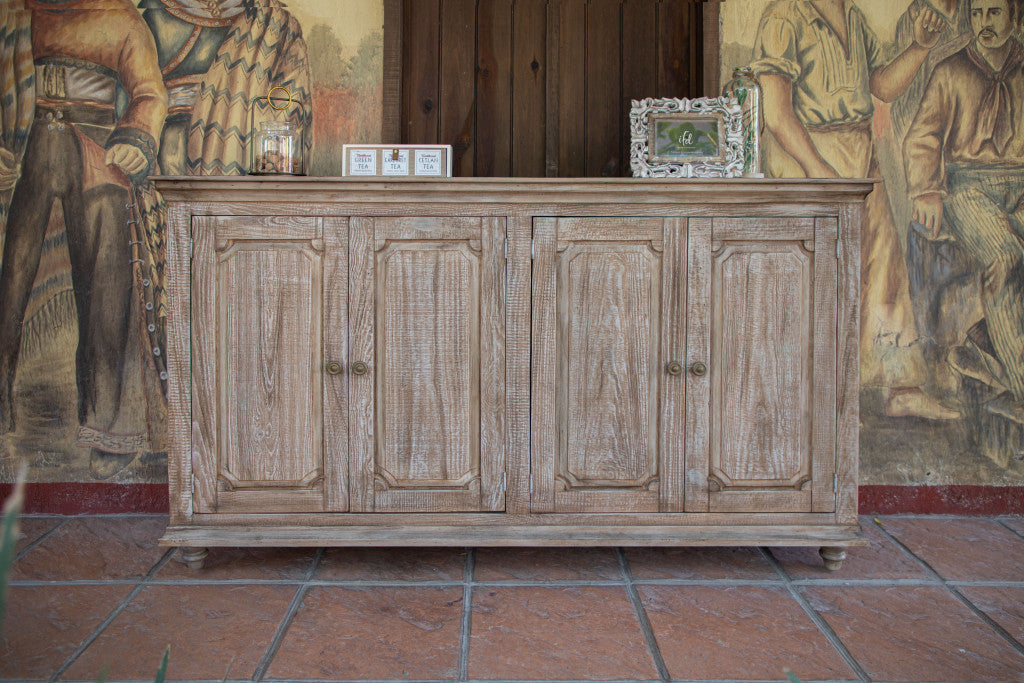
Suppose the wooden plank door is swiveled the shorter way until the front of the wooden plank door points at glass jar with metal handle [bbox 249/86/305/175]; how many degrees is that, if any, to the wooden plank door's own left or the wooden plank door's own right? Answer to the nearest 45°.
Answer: approximately 90° to the wooden plank door's own right

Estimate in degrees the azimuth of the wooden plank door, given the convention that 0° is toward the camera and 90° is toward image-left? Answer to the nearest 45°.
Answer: approximately 0°
